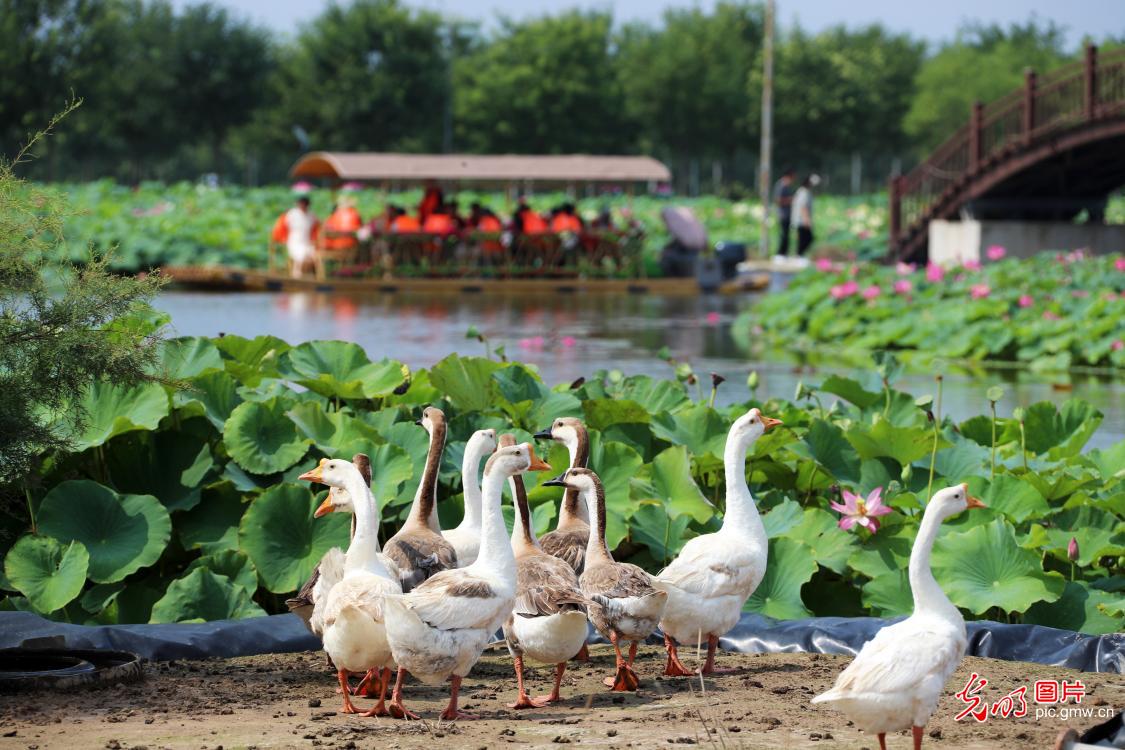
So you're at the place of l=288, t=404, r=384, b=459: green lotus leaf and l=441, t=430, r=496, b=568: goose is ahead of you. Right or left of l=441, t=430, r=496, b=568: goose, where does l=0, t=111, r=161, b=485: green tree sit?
right

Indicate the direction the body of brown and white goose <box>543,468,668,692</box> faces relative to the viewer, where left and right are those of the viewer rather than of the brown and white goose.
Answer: facing away from the viewer and to the left of the viewer

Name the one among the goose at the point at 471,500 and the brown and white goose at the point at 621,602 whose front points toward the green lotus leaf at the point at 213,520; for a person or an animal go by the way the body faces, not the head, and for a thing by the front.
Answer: the brown and white goose

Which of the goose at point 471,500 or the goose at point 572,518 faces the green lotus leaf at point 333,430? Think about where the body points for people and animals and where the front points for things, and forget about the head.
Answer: the goose at point 572,518

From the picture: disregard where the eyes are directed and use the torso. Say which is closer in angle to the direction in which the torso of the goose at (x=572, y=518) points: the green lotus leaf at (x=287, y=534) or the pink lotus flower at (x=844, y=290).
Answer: the green lotus leaf
